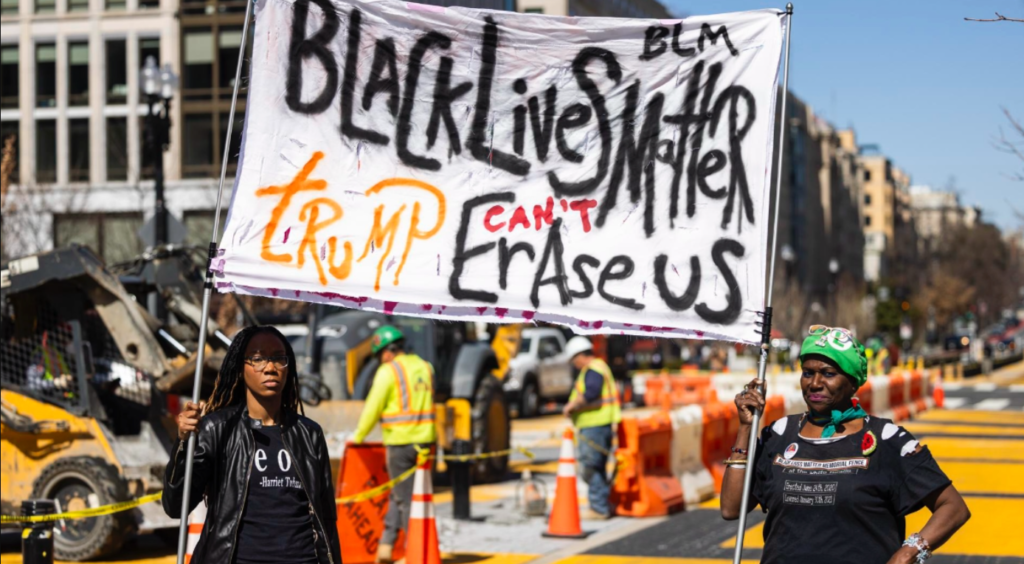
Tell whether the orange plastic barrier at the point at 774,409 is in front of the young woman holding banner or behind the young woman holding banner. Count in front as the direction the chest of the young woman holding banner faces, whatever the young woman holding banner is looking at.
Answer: behind

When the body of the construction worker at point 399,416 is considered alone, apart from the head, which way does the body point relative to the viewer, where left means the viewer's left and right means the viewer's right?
facing away from the viewer and to the left of the viewer

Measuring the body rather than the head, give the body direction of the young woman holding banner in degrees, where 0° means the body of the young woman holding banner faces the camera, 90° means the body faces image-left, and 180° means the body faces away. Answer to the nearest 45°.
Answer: approximately 0°

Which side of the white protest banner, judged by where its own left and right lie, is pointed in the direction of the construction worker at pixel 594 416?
back

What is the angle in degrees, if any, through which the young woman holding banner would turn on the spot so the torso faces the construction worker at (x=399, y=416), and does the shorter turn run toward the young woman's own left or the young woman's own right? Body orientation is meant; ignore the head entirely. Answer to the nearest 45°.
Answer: approximately 180°

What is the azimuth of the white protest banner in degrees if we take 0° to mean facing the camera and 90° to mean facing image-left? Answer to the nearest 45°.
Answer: approximately 0°

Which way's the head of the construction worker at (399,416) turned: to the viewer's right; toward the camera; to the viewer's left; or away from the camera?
to the viewer's left

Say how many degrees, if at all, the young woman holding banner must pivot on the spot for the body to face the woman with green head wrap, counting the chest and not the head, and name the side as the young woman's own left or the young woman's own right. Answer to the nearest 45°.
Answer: approximately 90° to the young woman's own left
